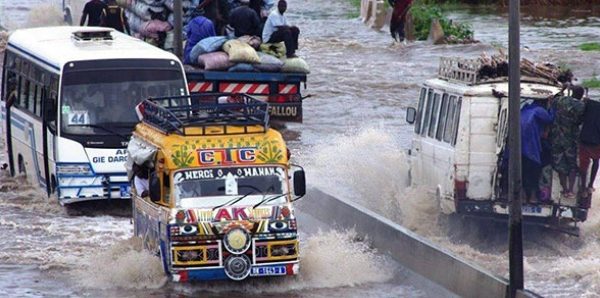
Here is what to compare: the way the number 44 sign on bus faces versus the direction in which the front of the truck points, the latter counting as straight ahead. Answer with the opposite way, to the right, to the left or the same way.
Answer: the opposite way

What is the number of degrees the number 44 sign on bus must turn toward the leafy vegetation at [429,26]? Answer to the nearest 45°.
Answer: approximately 135° to its left

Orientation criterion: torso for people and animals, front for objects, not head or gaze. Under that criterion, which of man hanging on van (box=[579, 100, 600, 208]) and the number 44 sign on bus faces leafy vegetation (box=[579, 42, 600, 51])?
the man hanging on van

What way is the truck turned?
away from the camera

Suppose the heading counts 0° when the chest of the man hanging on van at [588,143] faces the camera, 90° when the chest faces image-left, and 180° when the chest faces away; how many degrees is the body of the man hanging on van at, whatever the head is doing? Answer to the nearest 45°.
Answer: approximately 180°

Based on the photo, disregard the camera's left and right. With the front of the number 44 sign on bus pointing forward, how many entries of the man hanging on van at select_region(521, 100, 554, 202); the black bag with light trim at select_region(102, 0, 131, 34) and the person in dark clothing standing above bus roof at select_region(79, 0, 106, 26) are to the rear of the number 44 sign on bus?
2

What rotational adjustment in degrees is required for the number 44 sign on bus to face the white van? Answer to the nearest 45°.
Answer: approximately 45° to its left

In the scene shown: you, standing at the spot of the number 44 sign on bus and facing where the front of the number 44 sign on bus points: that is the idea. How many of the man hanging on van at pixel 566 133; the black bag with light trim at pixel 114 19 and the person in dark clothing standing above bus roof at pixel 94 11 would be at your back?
2

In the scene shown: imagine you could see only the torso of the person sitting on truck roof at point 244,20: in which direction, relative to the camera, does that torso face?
away from the camera

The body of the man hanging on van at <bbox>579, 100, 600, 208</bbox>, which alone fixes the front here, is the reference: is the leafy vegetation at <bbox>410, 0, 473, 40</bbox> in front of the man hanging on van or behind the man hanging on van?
in front
